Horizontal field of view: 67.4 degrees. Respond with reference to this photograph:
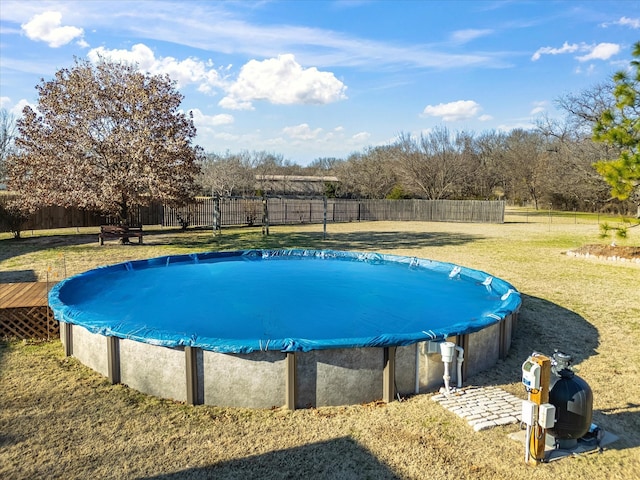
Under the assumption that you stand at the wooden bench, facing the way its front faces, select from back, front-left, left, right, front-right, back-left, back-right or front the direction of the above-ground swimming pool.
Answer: front

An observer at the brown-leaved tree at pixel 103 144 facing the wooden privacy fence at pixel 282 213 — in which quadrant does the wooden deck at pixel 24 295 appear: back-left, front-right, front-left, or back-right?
back-right

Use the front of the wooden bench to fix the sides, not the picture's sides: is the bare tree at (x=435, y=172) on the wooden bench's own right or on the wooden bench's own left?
on the wooden bench's own left

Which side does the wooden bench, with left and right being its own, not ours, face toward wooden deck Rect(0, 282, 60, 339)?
front

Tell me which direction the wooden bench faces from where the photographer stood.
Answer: facing the viewer

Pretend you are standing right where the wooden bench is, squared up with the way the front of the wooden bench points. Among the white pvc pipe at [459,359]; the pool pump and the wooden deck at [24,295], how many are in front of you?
3

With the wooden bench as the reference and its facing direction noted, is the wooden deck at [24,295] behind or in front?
in front

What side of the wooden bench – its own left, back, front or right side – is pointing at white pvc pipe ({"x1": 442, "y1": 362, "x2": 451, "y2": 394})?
front

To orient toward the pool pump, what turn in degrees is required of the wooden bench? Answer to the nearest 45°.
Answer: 0° — it already faces it

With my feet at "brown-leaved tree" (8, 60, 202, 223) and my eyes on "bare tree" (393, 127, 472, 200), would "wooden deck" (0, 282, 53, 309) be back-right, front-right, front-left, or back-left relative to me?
back-right

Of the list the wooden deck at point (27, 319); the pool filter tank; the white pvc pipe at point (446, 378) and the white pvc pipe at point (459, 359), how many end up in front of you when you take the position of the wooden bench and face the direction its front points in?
4

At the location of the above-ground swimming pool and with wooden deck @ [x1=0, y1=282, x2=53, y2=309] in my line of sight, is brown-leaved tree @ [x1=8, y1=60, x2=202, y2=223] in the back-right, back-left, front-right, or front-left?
front-right

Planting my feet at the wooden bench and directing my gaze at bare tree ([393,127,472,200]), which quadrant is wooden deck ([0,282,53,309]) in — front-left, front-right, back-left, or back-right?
back-right

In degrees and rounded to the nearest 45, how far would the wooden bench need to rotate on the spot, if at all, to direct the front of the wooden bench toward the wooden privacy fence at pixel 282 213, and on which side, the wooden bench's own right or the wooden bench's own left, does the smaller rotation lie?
approximately 135° to the wooden bench's own left
